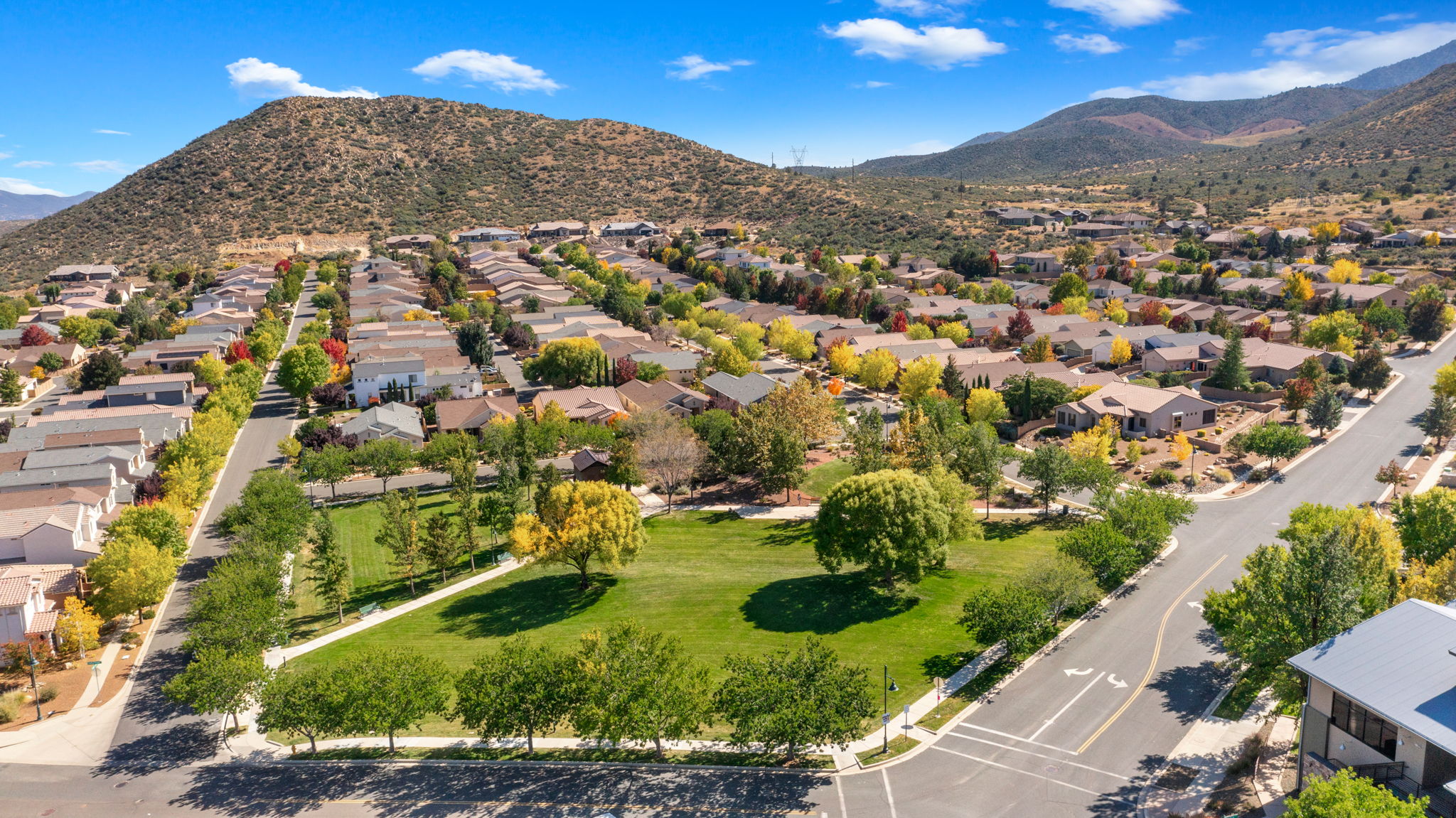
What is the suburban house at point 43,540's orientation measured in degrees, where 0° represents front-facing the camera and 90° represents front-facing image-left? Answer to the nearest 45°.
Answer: approximately 270°

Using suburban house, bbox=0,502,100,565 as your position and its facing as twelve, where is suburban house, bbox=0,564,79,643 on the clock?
suburban house, bbox=0,564,79,643 is roughly at 3 o'clock from suburban house, bbox=0,502,100,565.

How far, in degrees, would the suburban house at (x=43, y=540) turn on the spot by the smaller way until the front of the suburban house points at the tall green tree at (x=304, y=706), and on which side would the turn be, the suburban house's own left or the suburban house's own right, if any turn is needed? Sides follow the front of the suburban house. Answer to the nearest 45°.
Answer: approximately 90° to the suburban house's own right

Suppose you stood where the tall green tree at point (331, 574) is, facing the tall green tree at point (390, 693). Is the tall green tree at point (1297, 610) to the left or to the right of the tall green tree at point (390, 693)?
left

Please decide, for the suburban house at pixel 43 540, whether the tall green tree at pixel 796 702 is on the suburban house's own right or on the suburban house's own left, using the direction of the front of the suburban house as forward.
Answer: on the suburban house's own right

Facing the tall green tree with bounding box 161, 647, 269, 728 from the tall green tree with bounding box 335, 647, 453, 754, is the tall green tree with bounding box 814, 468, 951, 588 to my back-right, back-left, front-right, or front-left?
back-right

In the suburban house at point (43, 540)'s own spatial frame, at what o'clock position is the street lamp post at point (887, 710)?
The street lamp post is roughly at 2 o'clock from the suburban house.

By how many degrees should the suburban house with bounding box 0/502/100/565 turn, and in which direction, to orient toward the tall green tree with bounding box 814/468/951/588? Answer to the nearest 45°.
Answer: approximately 45° to its right

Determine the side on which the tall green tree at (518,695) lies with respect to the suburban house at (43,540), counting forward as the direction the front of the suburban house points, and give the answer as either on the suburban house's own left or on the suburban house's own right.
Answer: on the suburban house's own right

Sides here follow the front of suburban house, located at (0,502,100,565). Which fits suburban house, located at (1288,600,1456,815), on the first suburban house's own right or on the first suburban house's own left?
on the first suburban house's own right

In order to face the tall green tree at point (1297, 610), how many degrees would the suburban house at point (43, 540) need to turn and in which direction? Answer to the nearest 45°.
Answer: approximately 45° to its right

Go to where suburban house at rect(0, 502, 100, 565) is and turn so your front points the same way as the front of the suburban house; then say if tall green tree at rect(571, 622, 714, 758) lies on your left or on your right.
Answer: on your right
